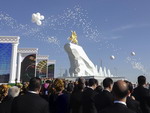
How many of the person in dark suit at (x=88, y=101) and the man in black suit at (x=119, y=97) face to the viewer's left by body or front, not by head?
0

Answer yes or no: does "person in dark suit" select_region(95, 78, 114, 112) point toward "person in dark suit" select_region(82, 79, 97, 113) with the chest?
no

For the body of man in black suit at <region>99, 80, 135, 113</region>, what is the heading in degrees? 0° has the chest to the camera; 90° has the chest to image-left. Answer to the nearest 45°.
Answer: approximately 180°

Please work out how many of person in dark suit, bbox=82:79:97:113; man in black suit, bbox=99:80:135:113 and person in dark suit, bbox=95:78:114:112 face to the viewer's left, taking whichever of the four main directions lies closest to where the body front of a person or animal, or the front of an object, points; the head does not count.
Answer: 0

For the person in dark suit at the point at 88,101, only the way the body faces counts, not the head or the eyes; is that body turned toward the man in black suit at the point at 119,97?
no

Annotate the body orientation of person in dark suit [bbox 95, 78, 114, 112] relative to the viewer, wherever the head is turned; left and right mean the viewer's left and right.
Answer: facing away from the viewer and to the right of the viewer

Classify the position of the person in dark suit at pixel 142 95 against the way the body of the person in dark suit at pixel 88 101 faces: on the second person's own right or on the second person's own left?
on the second person's own right

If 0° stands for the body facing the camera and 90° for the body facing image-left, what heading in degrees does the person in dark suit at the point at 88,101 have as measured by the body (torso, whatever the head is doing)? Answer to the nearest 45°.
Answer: approximately 225°

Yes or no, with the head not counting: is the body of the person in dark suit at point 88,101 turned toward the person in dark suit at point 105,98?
no

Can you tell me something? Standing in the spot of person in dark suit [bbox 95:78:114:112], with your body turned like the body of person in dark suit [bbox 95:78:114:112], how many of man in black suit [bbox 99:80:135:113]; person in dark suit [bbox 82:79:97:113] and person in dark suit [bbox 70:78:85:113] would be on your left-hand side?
2
